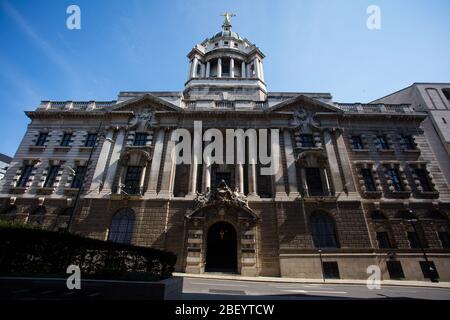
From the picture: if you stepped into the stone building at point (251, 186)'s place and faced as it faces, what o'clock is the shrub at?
The shrub is roughly at 1 o'clock from the stone building.

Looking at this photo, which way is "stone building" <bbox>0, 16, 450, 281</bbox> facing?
toward the camera
